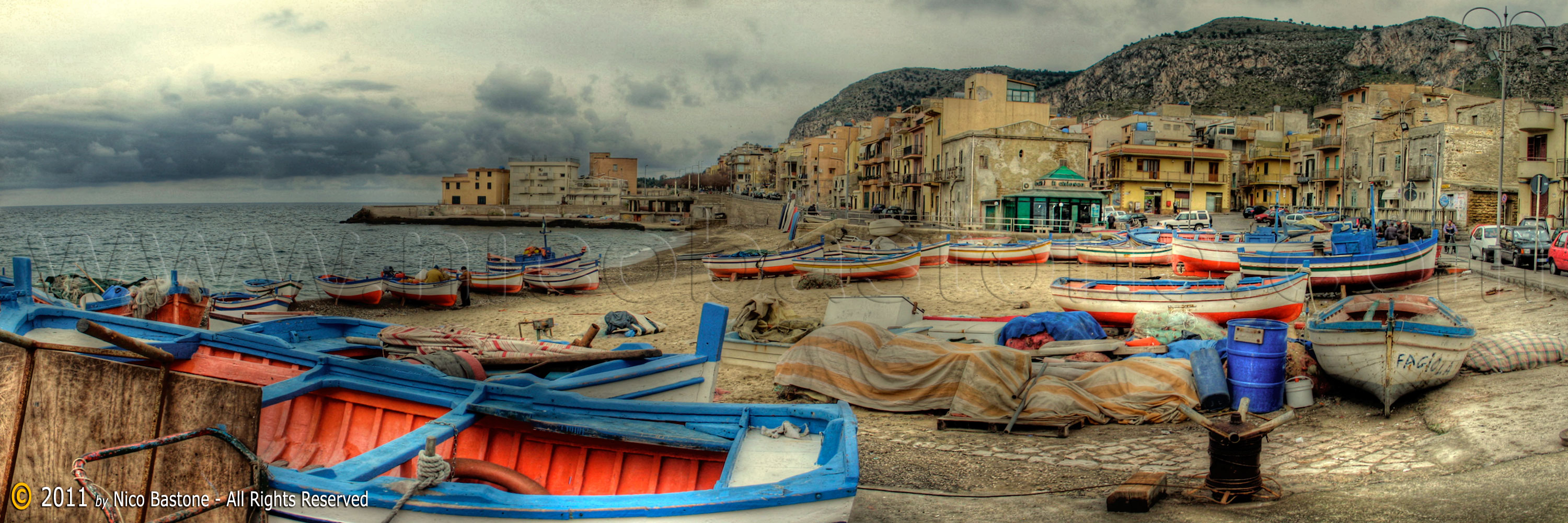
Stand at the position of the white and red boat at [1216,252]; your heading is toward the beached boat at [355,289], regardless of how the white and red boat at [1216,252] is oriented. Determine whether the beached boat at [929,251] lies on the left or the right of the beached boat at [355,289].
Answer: right

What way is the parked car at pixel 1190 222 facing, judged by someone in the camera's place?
facing to the left of the viewer

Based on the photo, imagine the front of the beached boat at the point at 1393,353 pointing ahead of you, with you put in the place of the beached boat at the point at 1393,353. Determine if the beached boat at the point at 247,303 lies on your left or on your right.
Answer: on your right

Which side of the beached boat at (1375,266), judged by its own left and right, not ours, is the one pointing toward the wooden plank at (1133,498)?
right
